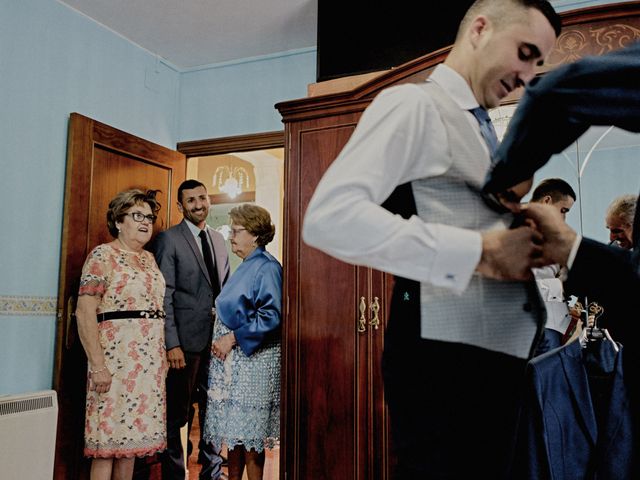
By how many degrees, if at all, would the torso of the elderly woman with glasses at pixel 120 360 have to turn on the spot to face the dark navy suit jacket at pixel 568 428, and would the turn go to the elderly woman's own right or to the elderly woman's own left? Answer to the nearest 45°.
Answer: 0° — they already face it

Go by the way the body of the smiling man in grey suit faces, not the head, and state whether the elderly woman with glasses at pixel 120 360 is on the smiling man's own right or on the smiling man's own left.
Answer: on the smiling man's own right

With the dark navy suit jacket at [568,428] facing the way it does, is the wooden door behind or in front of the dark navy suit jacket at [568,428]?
behind

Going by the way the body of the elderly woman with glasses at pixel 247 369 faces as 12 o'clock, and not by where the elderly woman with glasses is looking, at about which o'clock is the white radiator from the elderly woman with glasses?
The white radiator is roughly at 12 o'clock from the elderly woman with glasses.

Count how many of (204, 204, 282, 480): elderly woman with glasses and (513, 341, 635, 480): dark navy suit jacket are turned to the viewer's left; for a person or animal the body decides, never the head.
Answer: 1

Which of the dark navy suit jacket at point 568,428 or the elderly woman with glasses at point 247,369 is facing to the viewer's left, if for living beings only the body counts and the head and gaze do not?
the elderly woman with glasses

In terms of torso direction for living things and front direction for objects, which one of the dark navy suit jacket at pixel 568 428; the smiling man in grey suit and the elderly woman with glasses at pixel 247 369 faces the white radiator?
the elderly woman with glasses

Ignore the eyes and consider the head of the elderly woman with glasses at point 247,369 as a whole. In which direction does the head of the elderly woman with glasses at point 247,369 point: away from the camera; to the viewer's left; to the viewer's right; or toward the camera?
to the viewer's left

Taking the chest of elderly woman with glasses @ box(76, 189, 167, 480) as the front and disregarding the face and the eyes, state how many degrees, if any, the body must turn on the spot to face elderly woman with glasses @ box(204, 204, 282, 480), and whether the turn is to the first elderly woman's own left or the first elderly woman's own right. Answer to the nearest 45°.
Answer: approximately 45° to the first elderly woman's own left

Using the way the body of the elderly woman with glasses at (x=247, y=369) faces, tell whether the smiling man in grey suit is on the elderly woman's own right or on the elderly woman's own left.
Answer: on the elderly woman's own right

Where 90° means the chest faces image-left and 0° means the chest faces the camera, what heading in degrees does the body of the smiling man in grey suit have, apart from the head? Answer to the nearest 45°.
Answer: approximately 315°

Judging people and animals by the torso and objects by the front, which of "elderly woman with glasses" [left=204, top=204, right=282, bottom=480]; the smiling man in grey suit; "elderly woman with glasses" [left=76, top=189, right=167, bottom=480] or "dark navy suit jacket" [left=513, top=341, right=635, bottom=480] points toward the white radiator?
"elderly woman with glasses" [left=204, top=204, right=282, bottom=480]

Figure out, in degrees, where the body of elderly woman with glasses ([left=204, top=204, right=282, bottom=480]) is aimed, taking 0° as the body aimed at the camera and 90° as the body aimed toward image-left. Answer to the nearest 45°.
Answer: approximately 90°

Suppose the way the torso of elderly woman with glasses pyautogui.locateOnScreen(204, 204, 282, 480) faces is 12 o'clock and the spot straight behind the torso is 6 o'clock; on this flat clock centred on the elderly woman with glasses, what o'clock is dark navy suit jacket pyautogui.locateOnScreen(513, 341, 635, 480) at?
The dark navy suit jacket is roughly at 8 o'clock from the elderly woman with glasses.

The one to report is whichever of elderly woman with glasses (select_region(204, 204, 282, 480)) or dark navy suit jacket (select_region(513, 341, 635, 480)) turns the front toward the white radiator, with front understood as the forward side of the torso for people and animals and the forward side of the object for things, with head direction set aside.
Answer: the elderly woman with glasses

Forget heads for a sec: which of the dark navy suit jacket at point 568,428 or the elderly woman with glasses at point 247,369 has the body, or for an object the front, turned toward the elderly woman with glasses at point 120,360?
the elderly woman with glasses at point 247,369
